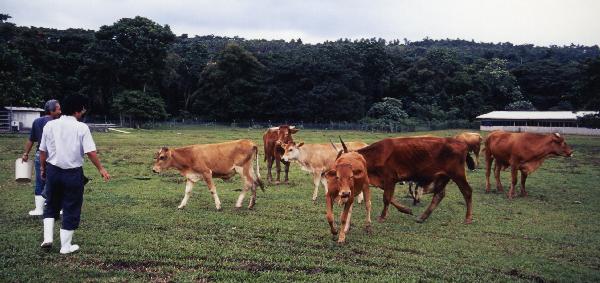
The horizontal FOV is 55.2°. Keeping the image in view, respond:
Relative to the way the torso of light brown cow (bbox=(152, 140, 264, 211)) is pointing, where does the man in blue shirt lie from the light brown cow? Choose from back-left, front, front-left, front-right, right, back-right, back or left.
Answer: front-left

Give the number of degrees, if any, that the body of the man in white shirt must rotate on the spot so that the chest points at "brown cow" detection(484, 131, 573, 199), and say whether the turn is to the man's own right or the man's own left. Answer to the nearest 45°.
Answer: approximately 45° to the man's own right

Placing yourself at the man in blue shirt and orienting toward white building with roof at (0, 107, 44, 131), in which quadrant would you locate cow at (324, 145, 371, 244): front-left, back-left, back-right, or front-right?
back-right

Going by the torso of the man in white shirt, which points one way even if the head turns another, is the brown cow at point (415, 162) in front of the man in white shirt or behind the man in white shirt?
in front

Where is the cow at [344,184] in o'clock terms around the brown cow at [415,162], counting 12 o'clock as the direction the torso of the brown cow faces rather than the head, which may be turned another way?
The cow is roughly at 10 o'clock from the brown cow.

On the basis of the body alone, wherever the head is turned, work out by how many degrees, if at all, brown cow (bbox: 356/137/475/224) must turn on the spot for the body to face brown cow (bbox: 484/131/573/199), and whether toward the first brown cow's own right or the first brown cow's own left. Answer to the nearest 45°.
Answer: approximately 135° to the first brown cow's own right

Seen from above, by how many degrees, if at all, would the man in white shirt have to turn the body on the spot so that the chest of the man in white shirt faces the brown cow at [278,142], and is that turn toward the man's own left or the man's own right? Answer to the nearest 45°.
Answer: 0° — they already face it

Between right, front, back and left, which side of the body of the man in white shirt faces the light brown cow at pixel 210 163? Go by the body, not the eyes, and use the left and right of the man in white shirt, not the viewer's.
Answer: front

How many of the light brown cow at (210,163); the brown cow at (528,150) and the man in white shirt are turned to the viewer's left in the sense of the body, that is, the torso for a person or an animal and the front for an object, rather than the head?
1

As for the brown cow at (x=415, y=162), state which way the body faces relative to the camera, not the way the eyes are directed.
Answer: to the viewer's left

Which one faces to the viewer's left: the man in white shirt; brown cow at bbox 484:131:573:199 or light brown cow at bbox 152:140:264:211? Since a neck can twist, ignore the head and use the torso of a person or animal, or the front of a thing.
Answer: the light brown cow

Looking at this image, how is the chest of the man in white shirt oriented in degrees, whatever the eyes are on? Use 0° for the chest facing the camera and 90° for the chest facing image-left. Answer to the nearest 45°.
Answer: approximately 225°

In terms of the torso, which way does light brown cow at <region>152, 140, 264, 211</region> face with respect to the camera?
to the viewer's left

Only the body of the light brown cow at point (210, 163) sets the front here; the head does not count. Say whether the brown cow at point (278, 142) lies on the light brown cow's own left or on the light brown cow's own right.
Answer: on the light brown cow's own right

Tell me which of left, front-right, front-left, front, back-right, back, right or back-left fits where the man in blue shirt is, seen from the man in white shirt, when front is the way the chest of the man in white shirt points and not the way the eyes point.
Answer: front-left

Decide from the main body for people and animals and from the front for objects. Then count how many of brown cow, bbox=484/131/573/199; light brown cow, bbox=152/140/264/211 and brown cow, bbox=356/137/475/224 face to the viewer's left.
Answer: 2

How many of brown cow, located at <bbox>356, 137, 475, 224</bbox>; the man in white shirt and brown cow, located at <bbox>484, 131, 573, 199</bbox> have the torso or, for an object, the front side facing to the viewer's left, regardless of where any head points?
1

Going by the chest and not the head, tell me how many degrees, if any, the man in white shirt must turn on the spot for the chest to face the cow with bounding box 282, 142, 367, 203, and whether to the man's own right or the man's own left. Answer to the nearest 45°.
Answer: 0° — they already face it

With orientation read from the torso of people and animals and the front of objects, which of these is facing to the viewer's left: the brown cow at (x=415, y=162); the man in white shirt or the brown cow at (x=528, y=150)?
the brown cow at (x=415, y=162)

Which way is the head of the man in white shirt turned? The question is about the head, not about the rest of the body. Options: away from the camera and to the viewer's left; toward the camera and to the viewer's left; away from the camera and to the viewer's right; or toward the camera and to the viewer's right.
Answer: away from the camera and to the viewer's right
